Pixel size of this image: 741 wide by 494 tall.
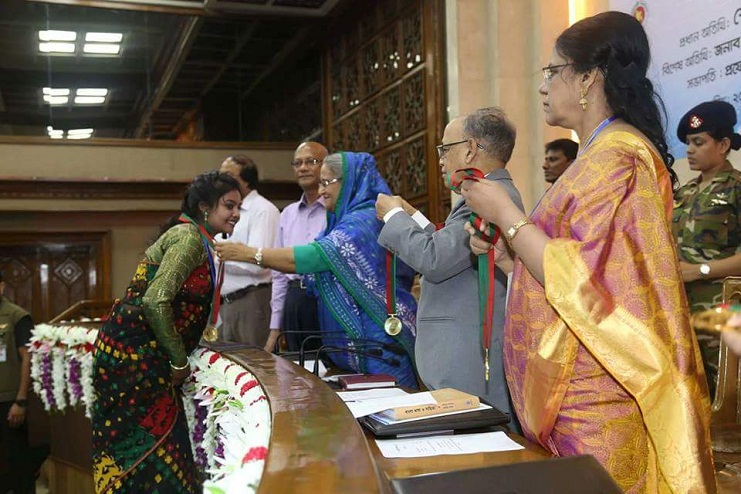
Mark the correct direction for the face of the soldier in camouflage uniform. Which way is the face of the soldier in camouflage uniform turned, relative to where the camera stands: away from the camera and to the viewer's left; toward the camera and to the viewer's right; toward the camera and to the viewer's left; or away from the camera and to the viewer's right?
toward the camera and to the viewer's left

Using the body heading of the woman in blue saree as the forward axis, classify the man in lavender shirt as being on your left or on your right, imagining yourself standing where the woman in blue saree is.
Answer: on your right

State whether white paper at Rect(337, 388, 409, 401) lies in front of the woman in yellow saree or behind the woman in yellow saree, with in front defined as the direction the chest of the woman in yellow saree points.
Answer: in front

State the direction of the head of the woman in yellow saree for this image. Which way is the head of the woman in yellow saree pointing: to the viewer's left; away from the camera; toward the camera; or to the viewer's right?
to the viewer's left

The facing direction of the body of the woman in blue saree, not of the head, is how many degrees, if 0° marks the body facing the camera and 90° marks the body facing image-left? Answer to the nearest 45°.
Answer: approximately 90°

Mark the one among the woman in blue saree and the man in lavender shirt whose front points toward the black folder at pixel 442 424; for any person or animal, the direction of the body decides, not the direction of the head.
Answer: the man in lavender shirt

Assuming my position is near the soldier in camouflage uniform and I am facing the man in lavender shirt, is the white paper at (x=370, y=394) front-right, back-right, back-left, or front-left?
front-left

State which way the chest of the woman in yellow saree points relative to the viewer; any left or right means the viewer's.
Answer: facing to the left of the viewer

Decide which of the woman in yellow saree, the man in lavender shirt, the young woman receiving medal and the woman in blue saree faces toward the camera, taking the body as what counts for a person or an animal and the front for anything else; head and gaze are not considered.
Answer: the man in lavender shirt

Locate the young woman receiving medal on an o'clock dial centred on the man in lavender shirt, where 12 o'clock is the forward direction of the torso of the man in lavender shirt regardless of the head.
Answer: The young woman receiving medal is roughly at 1 o'clock from the man in lavender shirt.

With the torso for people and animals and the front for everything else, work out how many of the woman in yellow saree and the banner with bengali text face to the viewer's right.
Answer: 0

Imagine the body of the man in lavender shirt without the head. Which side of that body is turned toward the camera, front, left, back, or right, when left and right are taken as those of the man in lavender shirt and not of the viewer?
front

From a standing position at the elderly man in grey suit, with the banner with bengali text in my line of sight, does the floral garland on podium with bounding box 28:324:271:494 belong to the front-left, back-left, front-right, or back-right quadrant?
back-left

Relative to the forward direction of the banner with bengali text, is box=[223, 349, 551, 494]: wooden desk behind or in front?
in front

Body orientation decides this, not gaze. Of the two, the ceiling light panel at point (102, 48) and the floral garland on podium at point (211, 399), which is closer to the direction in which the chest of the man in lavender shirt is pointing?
the floral garland on podium

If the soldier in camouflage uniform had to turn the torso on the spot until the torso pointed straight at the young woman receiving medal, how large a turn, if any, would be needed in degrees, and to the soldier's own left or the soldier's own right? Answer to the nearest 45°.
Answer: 0° — they already face them

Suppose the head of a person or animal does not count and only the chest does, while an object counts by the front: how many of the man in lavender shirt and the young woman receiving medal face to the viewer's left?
0
